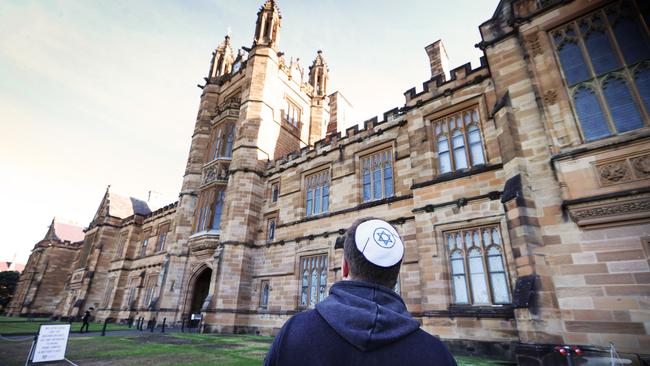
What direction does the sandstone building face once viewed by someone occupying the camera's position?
facing the viewer and to the left of the viewer

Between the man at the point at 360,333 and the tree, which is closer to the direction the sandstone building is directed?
the man

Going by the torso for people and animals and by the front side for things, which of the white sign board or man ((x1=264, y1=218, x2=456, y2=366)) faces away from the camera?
the man

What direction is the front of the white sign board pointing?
toward the camera

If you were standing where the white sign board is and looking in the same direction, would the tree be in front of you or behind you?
behind

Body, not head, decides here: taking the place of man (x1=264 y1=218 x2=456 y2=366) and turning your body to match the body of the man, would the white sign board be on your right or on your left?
on your left

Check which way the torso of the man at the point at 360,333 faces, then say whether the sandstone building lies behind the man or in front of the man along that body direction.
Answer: in front

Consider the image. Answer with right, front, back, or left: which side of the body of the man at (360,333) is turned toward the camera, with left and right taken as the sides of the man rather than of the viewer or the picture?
back

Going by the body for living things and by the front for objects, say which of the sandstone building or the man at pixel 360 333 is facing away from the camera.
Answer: the man

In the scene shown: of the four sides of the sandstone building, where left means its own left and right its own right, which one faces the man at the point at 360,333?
front

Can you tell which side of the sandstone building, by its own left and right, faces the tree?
right
